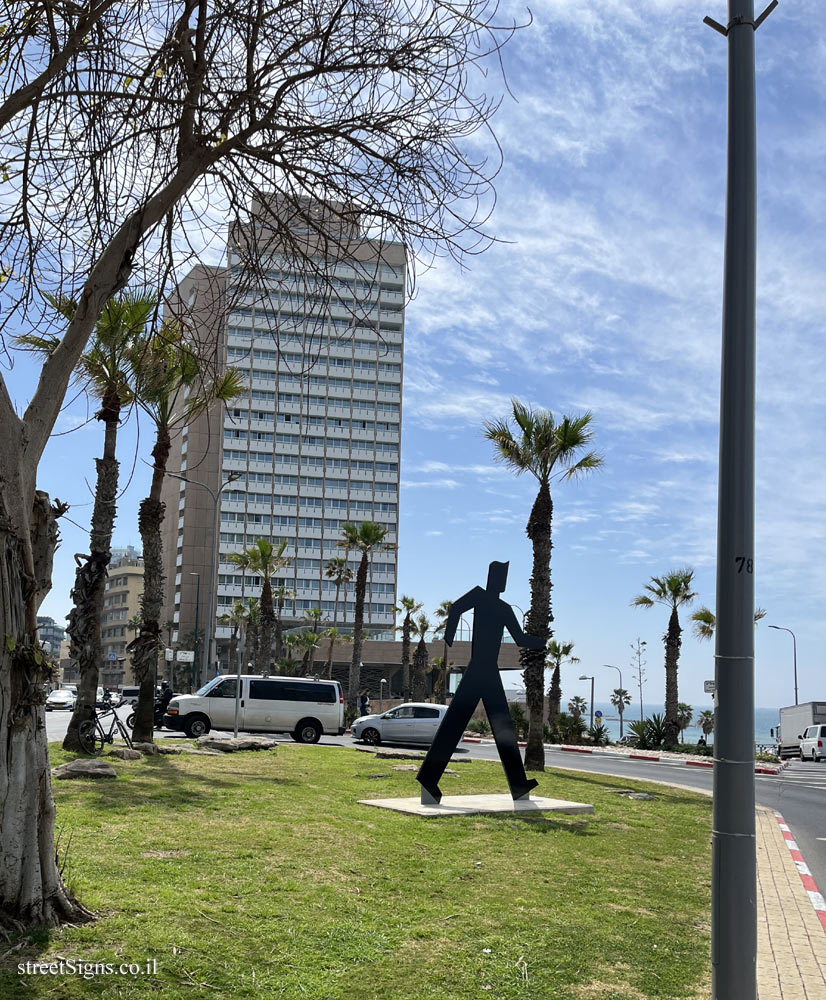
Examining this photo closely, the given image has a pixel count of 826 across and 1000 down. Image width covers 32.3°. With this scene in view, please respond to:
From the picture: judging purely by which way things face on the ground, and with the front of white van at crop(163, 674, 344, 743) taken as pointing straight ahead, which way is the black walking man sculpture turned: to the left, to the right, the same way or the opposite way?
the opposite way

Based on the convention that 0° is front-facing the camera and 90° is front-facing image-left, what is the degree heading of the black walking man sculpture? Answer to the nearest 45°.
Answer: approximately 270°

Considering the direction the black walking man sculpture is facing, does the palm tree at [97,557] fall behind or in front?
behind

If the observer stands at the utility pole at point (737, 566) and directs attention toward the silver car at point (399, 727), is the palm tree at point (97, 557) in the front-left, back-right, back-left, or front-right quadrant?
front-left

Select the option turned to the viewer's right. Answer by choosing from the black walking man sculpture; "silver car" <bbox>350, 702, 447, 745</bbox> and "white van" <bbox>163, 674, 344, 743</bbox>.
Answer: the black walking man sculpture

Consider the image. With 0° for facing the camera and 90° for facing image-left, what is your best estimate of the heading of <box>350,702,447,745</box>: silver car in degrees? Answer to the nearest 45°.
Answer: approximately 90°

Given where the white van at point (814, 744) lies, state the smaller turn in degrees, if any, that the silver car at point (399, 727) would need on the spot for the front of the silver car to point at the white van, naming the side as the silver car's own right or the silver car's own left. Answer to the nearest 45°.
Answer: approximately 135° to the silver car's own right

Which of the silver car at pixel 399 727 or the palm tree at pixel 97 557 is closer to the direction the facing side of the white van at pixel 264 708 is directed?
the palm tree

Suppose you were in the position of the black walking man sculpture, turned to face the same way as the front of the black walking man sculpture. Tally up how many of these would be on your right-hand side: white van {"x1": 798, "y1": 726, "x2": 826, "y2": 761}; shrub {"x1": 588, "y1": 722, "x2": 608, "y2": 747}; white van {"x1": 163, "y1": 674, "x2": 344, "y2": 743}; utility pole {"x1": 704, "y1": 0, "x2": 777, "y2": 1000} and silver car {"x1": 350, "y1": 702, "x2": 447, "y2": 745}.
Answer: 1

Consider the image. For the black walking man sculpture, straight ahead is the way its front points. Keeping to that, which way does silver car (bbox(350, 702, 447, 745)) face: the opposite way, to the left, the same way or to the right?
the opposite way

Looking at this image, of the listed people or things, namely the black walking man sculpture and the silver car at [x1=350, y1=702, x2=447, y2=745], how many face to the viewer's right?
1

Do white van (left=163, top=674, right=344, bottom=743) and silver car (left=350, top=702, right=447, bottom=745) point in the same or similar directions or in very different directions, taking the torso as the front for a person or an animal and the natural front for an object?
same or similar directions

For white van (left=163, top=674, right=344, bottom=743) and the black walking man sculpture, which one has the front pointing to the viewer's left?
the white van

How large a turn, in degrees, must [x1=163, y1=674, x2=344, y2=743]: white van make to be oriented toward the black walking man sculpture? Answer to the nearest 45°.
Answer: approximately 90° to its left

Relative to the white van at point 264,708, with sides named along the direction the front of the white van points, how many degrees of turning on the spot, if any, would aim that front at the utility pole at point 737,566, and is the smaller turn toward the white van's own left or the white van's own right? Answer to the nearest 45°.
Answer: approximately 90° to the white van's own left

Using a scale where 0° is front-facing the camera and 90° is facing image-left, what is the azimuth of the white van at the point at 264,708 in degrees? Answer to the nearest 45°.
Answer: approximately 90°
